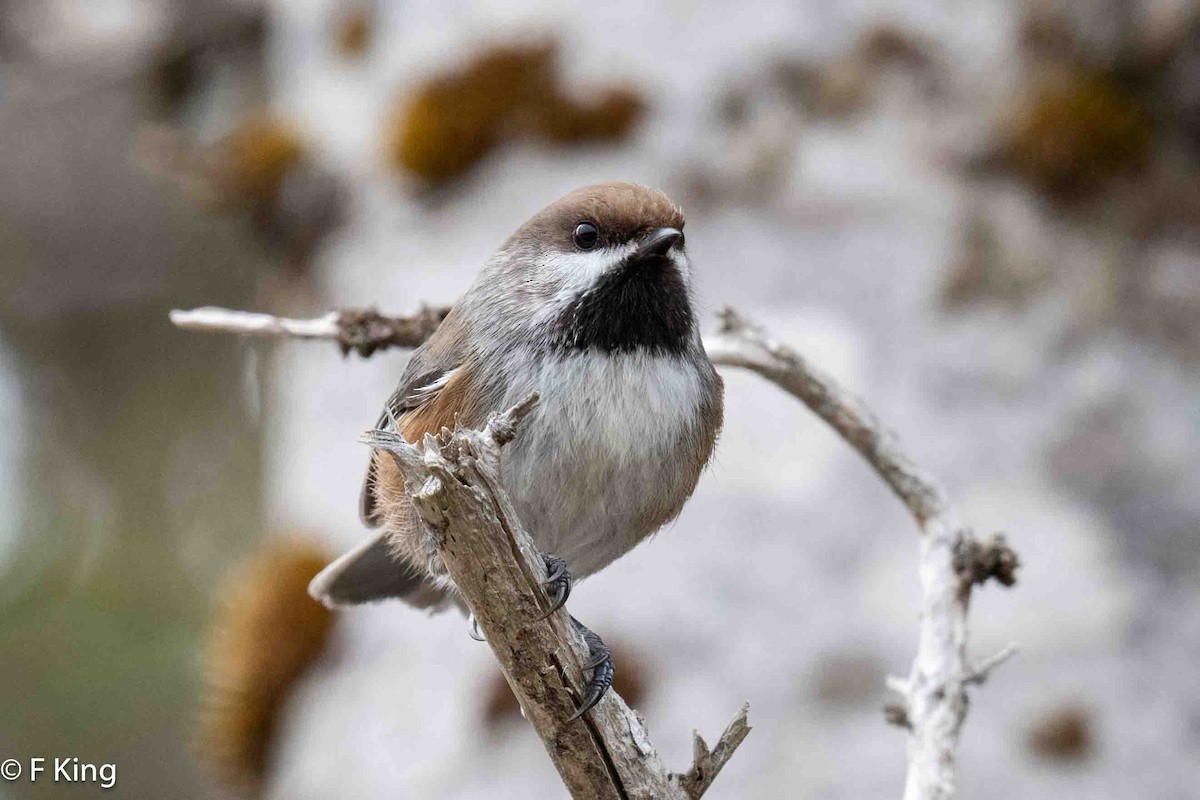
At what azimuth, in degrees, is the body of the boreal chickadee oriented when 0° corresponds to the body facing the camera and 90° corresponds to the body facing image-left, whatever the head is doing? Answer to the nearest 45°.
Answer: approximately 315°
